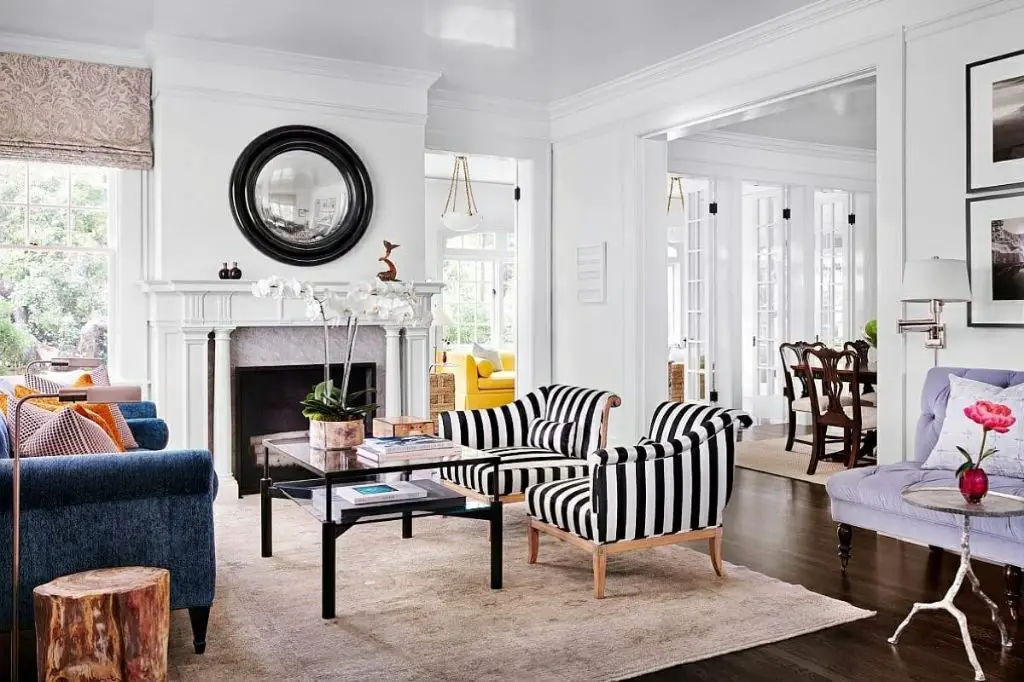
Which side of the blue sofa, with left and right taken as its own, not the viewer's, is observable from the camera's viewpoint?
right

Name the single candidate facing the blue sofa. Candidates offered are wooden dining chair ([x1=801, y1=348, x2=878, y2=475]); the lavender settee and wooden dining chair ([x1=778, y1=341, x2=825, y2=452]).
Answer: the lavender settee

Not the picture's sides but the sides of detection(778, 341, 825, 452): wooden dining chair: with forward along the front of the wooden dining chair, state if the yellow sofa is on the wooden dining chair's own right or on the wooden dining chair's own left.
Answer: on the wooden dining chair's own left

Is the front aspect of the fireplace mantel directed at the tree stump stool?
yes

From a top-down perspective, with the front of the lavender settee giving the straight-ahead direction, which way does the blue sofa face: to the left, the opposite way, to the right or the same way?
the opposite way

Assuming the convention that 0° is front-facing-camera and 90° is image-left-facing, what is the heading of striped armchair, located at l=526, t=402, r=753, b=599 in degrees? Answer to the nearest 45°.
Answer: approximately 45°
